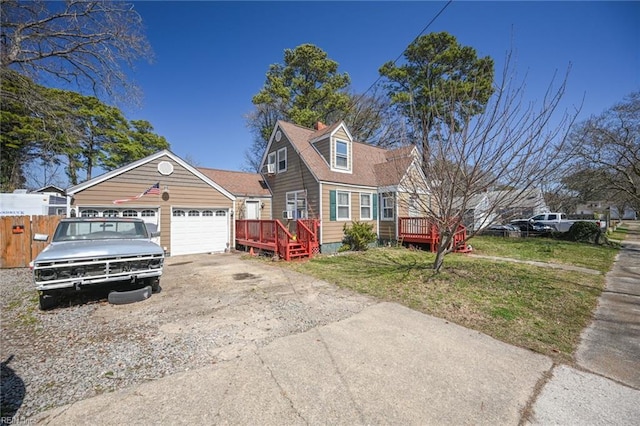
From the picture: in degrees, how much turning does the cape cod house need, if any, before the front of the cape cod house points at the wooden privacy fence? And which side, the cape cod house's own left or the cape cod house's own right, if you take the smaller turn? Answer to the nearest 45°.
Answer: approximately 90° to the cape cod house's own right

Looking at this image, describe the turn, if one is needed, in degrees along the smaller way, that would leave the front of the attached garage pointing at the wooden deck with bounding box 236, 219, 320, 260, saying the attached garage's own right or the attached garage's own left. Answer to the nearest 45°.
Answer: approximately 45° to the attached garage's own left

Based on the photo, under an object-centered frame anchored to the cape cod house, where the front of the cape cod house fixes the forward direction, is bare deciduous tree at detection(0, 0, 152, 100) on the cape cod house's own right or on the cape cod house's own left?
on the cape cod house's own right

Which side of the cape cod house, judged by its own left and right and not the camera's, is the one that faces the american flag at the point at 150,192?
right

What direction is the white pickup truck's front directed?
to the viewer's left
